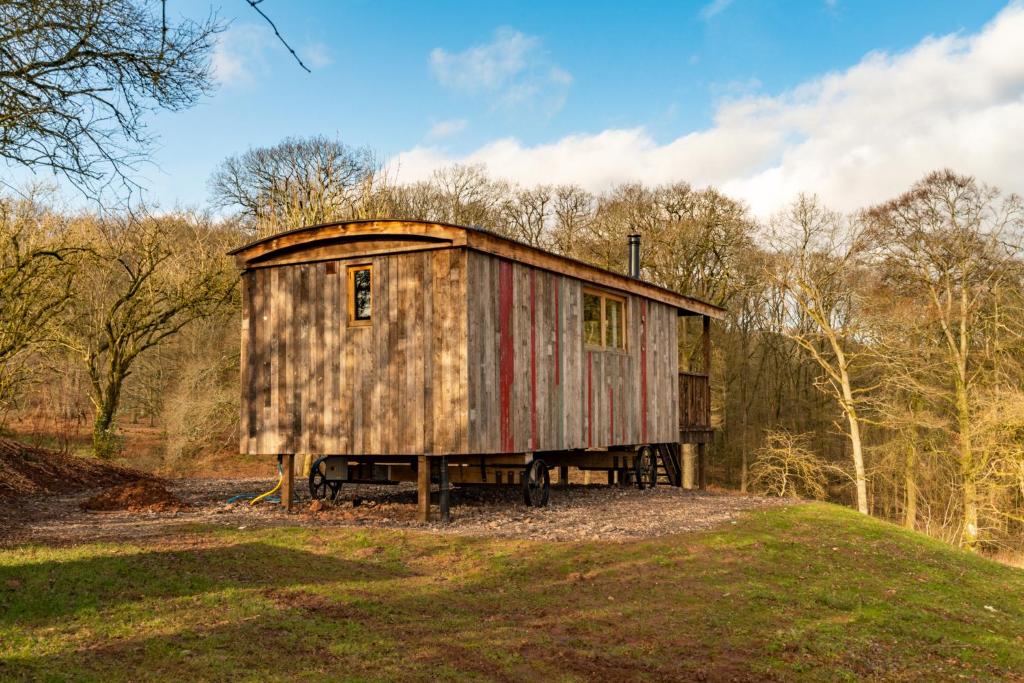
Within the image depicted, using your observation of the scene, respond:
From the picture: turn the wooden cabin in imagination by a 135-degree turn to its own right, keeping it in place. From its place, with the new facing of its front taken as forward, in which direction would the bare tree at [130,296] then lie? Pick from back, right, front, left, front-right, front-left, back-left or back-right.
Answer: back-right

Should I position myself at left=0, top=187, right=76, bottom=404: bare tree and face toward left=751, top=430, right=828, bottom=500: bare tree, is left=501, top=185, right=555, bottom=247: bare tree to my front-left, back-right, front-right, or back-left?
front-left

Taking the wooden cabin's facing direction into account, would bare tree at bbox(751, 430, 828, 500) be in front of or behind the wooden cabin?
in front

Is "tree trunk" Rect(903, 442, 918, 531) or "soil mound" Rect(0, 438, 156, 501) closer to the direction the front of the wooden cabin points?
the tree trunk

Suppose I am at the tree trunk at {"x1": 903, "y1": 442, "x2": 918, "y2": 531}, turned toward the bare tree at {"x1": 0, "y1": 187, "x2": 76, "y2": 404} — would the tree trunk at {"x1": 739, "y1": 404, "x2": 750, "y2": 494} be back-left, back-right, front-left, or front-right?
front-right

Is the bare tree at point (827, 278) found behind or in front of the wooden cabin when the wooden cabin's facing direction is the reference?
in front

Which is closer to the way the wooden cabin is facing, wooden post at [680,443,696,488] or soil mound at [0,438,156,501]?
the wooden post

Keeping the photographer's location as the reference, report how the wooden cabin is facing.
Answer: facing away from the viewer and to the right of the viewer

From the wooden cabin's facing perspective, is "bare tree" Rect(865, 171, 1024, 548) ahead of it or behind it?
ahead

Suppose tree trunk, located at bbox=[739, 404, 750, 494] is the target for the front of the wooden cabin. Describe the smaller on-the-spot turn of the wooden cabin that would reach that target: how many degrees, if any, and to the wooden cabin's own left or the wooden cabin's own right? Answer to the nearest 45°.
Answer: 0° — it already faces it

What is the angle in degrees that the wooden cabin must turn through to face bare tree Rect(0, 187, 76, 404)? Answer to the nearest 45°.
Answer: approximately 90° to its left
